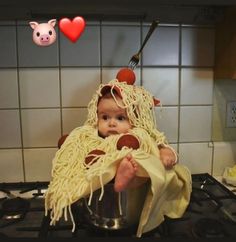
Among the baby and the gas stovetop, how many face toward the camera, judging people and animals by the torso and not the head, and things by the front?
2

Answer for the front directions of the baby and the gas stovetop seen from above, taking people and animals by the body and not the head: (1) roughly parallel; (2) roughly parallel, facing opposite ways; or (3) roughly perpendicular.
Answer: roughly parallel

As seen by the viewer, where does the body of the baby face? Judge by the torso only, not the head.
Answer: toward the camera

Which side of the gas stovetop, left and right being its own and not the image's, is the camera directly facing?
front
